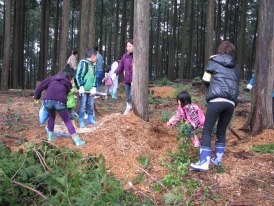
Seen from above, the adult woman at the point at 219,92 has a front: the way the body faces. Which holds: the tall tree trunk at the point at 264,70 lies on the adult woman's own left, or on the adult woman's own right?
on the adult woman's own right

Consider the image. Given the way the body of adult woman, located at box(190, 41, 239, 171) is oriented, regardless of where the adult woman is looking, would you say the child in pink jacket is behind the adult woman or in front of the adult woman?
in front

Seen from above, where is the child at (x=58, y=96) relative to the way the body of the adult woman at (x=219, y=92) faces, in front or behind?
in front

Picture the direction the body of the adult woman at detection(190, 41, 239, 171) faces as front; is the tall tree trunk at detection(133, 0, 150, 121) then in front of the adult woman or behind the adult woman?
in front

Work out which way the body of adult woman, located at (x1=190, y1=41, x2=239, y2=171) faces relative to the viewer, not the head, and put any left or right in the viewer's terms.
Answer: facing away from the viewer and to the left of the viewer

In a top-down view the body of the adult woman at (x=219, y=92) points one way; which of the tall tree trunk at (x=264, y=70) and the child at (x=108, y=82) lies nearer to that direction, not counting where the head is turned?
the child
